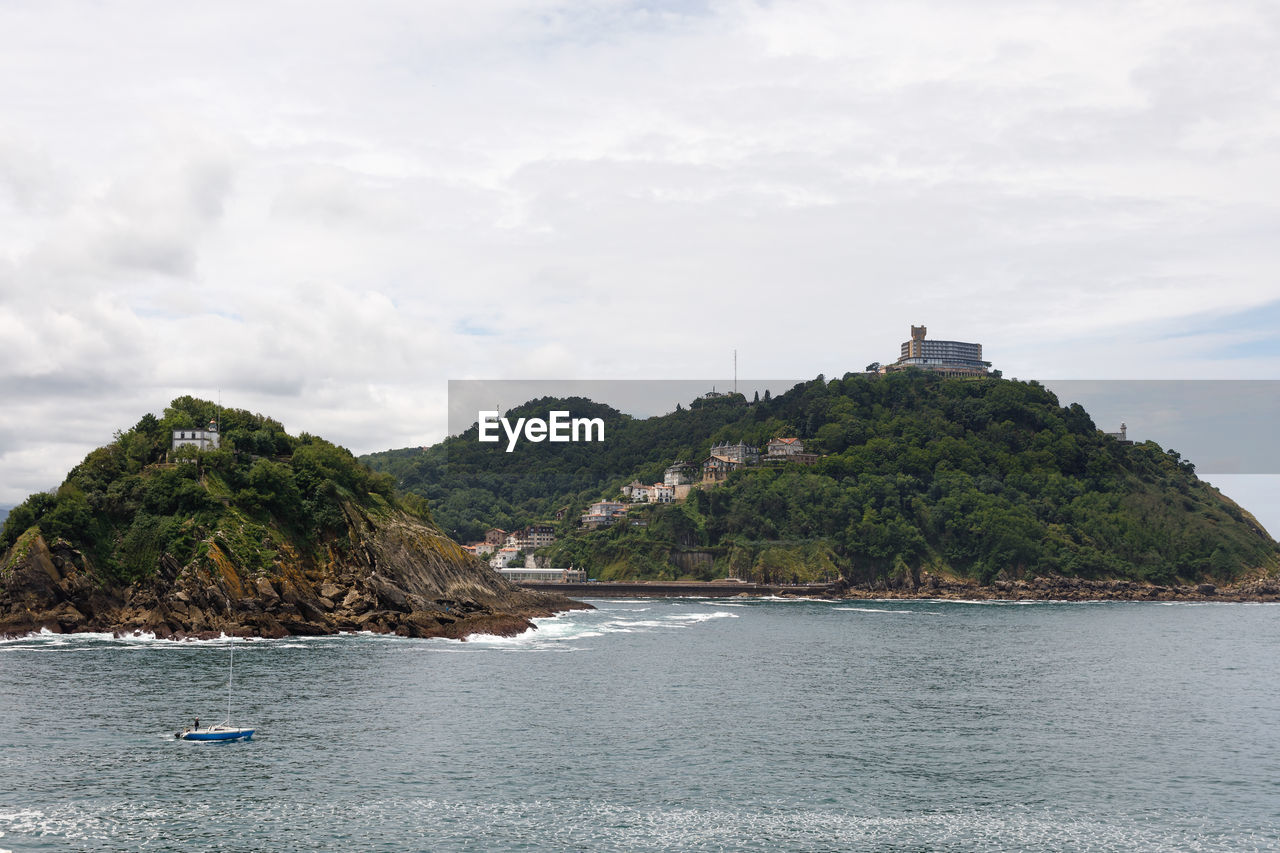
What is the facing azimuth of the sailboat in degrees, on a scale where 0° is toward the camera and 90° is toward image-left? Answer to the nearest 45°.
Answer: approximately 270°
